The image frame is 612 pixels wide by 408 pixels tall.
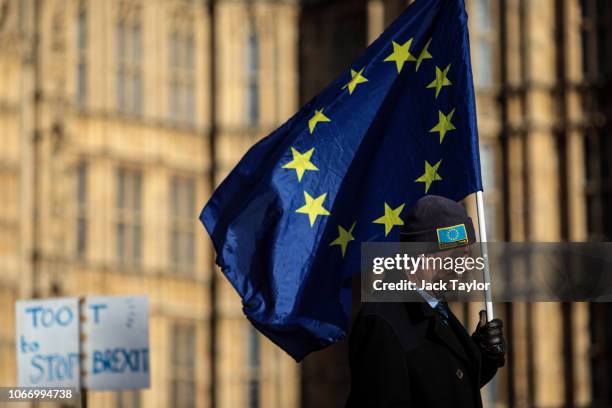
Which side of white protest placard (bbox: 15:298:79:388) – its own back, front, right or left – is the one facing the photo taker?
front

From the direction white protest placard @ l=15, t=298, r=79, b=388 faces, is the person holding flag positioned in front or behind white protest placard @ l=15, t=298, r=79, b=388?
in front

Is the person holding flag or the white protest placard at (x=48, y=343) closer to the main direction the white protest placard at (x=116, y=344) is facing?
the person holding flag

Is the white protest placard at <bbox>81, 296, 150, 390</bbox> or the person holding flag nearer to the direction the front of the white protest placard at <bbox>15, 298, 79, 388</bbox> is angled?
the person holding flag

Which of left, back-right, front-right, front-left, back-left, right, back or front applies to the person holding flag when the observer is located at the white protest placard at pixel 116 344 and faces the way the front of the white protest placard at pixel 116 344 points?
front

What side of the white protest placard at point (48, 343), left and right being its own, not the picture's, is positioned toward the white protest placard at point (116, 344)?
left

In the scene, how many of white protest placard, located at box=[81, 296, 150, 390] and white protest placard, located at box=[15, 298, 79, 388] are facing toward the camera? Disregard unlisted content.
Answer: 2

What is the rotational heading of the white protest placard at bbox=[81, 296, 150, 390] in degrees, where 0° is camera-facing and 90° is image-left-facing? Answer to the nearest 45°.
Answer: approximately 0°

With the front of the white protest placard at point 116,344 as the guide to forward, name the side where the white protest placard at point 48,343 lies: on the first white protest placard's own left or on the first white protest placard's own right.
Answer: on the first white protest placard's own right

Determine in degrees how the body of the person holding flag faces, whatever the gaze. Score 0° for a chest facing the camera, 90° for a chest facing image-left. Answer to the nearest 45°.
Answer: approximately 315°
